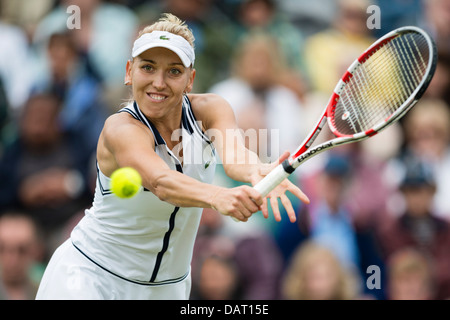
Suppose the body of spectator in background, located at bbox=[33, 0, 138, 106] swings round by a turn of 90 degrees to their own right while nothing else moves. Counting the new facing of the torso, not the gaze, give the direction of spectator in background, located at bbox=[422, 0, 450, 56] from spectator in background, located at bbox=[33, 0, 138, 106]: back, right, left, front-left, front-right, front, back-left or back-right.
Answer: back

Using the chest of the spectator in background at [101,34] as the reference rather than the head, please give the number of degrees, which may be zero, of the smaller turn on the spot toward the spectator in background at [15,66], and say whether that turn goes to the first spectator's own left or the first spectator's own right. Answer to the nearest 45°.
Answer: approximately 90° to the first spectator's own right

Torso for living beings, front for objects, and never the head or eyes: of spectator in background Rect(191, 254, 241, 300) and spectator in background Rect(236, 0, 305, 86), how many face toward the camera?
2

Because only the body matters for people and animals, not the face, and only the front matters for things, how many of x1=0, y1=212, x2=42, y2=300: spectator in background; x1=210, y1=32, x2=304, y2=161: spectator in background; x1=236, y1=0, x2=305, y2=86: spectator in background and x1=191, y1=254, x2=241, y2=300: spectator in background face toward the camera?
4

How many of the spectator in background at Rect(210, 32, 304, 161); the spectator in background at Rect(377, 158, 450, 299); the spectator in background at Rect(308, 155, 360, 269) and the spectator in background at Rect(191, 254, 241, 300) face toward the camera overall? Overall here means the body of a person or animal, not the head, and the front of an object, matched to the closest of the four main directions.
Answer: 4

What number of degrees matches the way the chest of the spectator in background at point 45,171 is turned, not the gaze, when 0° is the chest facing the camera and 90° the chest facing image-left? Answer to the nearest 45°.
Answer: approximately 0°

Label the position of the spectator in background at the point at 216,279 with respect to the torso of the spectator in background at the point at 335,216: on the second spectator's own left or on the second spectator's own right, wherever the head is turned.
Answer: on the second spectator's own right

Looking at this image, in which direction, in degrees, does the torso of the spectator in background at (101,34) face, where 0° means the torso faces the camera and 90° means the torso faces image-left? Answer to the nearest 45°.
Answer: approximately 0°

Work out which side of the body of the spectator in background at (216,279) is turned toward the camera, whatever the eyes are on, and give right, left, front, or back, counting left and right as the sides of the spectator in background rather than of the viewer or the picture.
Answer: front

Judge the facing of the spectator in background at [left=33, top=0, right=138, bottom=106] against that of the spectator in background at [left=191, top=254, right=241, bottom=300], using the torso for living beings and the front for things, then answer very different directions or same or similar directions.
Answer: same or similar directions

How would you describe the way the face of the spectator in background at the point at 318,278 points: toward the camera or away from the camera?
toward the camera

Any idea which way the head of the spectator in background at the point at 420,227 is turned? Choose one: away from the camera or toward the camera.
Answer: toward the camera

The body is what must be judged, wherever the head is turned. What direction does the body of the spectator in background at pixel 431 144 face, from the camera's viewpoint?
toward the camera

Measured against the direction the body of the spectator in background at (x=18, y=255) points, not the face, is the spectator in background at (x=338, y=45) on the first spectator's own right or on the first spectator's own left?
on the first spectator's own left

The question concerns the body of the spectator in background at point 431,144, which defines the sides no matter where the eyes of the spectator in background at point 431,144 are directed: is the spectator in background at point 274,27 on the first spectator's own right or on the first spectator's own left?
on the first spectator's own right
